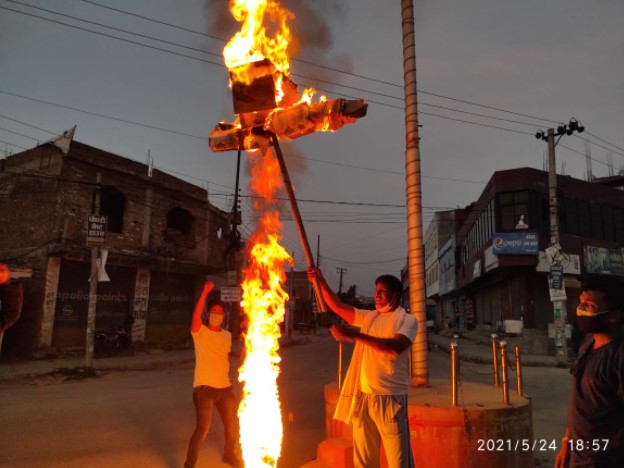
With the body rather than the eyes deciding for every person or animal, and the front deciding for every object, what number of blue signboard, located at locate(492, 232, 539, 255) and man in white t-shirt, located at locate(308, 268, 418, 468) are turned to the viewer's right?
0

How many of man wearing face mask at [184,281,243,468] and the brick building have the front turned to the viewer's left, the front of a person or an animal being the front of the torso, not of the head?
0

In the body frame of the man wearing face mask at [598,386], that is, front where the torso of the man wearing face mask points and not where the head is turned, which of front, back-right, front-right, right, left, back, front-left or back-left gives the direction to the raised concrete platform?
right

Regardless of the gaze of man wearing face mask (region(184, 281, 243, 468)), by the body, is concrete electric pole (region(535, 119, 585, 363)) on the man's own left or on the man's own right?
on the man's own left

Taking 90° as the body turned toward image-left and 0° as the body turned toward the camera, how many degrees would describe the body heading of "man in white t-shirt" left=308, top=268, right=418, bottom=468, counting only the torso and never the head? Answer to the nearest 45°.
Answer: approximately 45°

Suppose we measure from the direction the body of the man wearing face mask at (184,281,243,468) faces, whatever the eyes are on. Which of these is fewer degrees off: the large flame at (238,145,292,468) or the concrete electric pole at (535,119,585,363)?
the large flame

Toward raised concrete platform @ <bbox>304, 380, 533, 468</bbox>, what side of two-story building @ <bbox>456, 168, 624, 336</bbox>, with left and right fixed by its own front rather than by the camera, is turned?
front

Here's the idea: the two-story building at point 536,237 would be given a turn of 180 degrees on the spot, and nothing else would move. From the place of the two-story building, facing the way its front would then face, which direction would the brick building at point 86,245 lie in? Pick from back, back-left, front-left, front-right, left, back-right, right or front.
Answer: back-left

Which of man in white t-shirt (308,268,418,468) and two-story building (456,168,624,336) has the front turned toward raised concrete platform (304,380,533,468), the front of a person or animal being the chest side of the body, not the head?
the two-story building

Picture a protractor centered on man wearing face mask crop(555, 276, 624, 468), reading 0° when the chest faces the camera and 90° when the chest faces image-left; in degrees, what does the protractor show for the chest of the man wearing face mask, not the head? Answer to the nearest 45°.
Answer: approximately 45°
